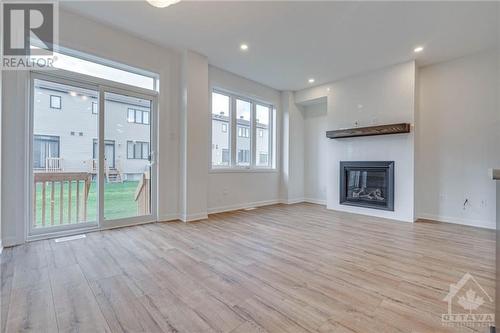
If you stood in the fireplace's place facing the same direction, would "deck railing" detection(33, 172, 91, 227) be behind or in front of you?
in front

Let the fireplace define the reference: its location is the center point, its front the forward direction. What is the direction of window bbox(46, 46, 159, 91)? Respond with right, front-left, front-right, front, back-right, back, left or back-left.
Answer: front

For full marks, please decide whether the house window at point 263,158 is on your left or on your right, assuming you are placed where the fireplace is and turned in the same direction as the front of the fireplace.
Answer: on your right

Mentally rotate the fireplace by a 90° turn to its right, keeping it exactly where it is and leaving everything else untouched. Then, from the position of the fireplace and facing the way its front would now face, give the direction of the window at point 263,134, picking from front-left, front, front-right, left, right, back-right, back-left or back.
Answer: front-left

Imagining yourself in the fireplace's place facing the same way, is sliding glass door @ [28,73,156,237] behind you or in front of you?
in front

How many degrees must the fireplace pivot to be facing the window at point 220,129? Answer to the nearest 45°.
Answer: approximately 45° to its right

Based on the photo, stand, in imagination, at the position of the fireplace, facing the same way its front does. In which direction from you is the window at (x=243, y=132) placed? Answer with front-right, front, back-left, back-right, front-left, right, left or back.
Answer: front-right

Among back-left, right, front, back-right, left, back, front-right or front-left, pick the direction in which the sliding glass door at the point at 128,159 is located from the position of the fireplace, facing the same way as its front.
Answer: front

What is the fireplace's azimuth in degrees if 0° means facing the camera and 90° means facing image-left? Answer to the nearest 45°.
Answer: approximately 45°

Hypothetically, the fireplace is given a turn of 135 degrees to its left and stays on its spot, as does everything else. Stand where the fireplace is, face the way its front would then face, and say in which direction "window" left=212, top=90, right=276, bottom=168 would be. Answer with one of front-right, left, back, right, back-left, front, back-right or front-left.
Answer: back
